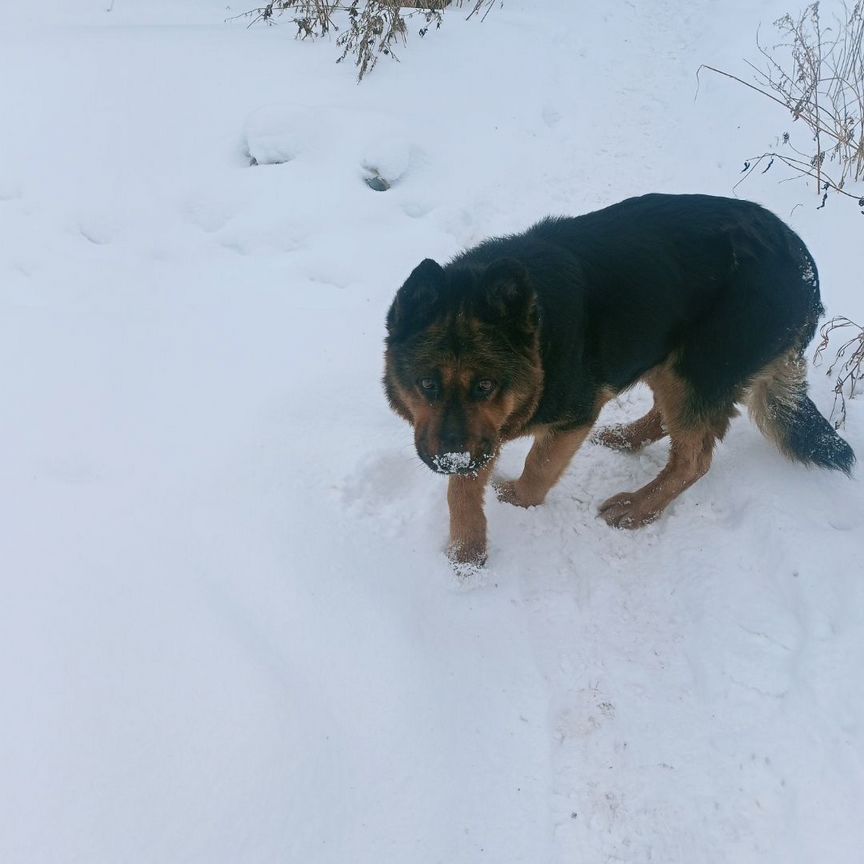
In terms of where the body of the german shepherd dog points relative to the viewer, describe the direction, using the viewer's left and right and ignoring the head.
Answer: facing the viewer and to the left of the viewer

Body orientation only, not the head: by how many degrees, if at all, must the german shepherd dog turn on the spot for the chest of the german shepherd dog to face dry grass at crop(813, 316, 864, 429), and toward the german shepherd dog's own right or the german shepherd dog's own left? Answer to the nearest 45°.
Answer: approximately 180°

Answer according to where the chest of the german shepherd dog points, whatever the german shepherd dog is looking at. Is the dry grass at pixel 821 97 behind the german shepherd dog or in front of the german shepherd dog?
behind

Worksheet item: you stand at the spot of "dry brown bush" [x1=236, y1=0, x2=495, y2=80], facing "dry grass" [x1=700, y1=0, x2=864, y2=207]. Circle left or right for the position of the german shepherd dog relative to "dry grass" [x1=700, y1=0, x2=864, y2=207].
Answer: right

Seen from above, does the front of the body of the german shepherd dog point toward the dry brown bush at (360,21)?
no

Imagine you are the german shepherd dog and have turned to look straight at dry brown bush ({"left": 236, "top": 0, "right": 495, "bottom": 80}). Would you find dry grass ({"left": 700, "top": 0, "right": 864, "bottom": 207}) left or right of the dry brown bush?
right

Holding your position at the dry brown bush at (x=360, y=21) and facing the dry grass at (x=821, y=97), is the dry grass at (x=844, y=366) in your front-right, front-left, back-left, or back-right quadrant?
front-right
